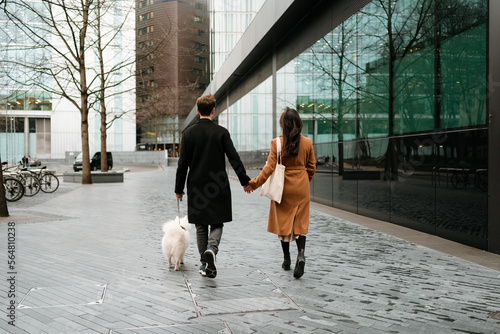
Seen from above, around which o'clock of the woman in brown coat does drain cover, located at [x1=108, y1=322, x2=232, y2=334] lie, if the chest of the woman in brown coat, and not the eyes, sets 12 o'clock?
The drain cover is roughly at 7 o'clock from the woman in brown coat.

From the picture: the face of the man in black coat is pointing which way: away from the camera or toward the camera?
away from the camera

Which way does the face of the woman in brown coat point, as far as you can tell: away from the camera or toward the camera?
away from the camera

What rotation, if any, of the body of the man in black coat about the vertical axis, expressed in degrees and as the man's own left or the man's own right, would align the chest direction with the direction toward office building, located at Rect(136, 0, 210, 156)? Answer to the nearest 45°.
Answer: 0° — they already face it

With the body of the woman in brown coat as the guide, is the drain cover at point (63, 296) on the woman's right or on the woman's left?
on the woman's left

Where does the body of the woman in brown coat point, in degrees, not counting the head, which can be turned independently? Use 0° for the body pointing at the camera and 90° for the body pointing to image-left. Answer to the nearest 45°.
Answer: approximately 180°

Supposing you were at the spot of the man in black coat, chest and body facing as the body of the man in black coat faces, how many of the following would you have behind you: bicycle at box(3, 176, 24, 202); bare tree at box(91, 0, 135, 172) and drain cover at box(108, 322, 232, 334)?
1

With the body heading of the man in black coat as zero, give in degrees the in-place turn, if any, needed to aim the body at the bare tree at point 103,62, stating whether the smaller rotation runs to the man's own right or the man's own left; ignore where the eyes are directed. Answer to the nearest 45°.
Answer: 0° — they already face it

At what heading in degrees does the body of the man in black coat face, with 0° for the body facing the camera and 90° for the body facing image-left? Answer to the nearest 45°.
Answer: approximately 180°

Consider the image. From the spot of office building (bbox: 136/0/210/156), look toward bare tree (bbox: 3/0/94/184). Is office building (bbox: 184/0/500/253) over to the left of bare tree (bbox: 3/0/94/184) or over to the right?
left

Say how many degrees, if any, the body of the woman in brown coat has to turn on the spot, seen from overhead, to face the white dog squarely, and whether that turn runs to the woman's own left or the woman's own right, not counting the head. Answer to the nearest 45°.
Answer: approximately 90° to the woman's own left
